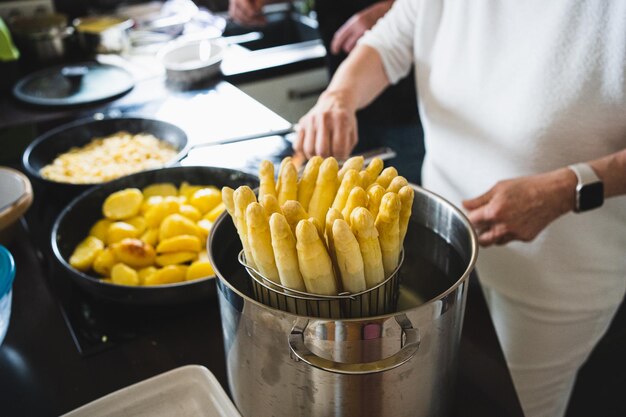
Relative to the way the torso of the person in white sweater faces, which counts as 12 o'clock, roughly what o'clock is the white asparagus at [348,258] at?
The white asparagus is roughly at 11 o'clock from the person in white sweater.

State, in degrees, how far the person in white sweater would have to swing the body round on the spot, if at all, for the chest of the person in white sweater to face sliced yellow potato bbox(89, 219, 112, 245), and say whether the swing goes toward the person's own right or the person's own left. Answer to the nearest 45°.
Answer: approximately 45° to the person's own right

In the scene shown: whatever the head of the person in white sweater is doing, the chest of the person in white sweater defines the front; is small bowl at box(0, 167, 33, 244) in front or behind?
in front

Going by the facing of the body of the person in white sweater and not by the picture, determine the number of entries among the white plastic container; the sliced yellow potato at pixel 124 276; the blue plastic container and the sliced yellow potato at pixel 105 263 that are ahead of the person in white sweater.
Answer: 4

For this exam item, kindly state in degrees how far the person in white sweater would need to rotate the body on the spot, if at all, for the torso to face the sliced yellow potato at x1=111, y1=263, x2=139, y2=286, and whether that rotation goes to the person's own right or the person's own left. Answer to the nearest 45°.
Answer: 0° — they already face it

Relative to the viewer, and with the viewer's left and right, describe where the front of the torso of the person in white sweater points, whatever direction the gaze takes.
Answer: facing the viewer and to the left of the viewer

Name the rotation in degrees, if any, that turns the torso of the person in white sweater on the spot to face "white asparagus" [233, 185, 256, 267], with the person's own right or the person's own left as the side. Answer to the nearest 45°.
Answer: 0° — they already face it

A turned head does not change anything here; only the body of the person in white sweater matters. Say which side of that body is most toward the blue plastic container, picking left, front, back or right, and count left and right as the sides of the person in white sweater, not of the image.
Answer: front
